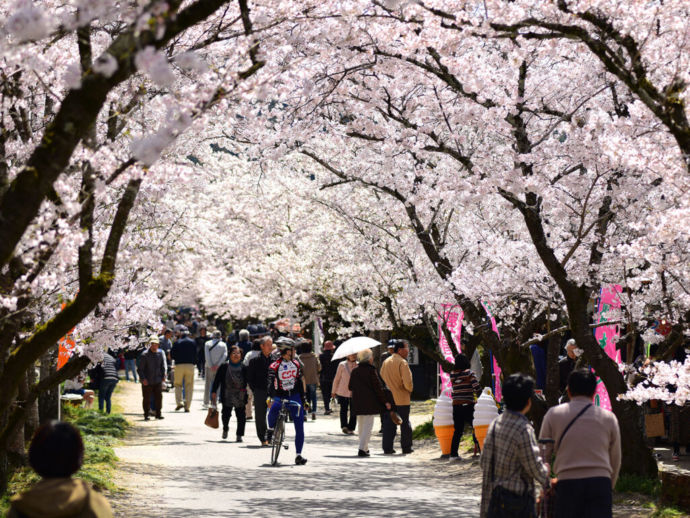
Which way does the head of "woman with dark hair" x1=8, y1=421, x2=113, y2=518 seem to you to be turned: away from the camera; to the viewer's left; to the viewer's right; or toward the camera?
away from the camera

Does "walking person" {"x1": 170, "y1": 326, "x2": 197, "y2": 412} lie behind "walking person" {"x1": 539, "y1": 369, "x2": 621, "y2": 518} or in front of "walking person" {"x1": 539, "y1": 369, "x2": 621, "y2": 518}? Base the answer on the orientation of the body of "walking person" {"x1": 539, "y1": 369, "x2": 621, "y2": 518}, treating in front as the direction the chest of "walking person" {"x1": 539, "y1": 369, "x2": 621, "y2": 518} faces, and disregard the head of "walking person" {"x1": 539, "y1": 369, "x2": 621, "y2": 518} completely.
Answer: in front

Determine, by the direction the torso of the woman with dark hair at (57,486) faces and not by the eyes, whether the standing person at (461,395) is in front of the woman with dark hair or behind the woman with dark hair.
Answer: in front

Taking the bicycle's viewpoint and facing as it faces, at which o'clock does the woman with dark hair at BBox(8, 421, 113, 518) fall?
The woman with dark hair is roughly at 12 o'clock from the bicycle.

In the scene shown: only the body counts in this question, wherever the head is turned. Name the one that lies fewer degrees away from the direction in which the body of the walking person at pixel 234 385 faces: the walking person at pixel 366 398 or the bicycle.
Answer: the bicycle

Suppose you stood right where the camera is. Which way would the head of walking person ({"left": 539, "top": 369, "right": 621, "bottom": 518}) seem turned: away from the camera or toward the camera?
away from the camera

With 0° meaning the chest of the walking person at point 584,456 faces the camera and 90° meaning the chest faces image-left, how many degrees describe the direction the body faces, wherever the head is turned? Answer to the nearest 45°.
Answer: approximately 180°

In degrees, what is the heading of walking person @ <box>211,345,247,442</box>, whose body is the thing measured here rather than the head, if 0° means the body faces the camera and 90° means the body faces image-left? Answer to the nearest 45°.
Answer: approximately 0°

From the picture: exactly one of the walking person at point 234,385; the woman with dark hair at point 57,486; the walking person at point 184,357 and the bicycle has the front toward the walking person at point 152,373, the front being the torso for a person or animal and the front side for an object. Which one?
the woman with dark hair

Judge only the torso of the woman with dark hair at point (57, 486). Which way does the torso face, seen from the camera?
away from the camera

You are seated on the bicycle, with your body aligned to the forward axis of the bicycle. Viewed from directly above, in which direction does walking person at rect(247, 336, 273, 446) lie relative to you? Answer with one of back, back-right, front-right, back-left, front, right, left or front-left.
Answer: back

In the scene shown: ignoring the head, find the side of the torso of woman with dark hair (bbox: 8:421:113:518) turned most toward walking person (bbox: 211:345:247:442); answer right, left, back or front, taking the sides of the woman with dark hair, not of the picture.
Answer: front

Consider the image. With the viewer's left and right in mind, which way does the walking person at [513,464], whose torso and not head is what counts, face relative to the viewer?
facing away from the viewer and to the right of the viewer
